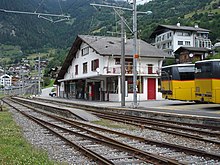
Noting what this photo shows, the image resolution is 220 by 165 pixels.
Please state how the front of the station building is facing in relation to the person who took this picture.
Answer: facing the viewer and to the left of the viewer

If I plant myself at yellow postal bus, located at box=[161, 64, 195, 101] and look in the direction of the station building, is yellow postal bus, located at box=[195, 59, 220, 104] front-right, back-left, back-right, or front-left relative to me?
back-left

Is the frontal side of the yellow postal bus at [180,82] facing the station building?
no

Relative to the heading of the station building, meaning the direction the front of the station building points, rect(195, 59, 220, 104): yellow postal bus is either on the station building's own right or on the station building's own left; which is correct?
on the station building's own left

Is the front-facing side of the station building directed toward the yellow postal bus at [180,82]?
no

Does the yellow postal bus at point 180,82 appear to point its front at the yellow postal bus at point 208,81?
no
